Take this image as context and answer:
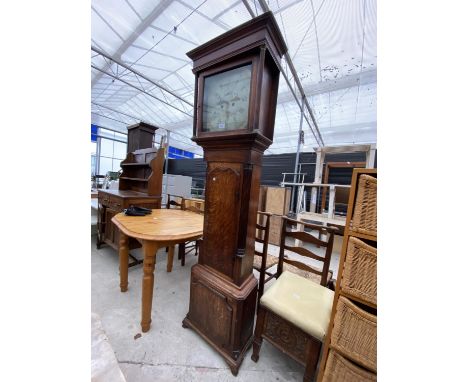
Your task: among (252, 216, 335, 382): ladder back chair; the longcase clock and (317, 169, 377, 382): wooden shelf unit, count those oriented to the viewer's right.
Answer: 0

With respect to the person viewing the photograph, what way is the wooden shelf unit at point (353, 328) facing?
facing the viewer and to the left of the viewer

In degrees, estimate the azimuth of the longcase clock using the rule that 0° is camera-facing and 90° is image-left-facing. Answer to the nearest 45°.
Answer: approximately 45°

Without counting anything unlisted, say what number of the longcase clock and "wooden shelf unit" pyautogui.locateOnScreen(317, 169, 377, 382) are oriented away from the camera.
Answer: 0

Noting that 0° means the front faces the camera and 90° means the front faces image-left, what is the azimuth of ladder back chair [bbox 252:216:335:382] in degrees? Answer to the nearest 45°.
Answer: approximately 45°

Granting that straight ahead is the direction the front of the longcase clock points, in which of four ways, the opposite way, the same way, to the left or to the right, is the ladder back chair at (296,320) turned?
the same way

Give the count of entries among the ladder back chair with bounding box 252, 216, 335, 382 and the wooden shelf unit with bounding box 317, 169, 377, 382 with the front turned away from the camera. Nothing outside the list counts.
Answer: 0

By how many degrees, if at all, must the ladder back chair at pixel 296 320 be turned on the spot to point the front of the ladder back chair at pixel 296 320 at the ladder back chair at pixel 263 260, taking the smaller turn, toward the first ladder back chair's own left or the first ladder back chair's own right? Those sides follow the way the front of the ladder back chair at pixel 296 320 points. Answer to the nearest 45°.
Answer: approximately 90° to the first ladder back chair's own right

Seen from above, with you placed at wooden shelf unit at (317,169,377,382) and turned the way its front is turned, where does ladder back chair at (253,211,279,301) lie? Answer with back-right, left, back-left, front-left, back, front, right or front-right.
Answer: right

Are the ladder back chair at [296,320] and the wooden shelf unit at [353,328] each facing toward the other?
no
